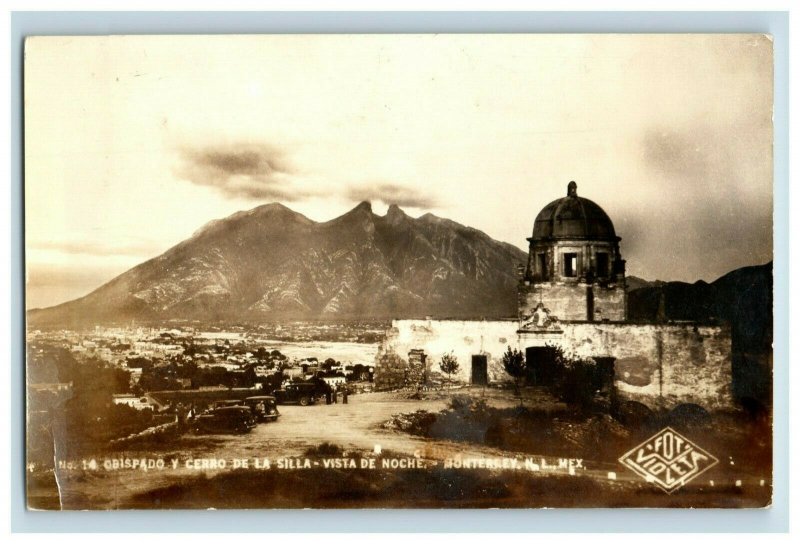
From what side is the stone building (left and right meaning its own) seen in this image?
front

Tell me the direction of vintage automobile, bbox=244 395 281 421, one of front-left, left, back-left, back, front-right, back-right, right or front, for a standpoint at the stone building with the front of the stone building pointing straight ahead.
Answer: right

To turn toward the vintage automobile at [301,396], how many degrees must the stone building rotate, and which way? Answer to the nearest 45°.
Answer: approximately 90° to its right
